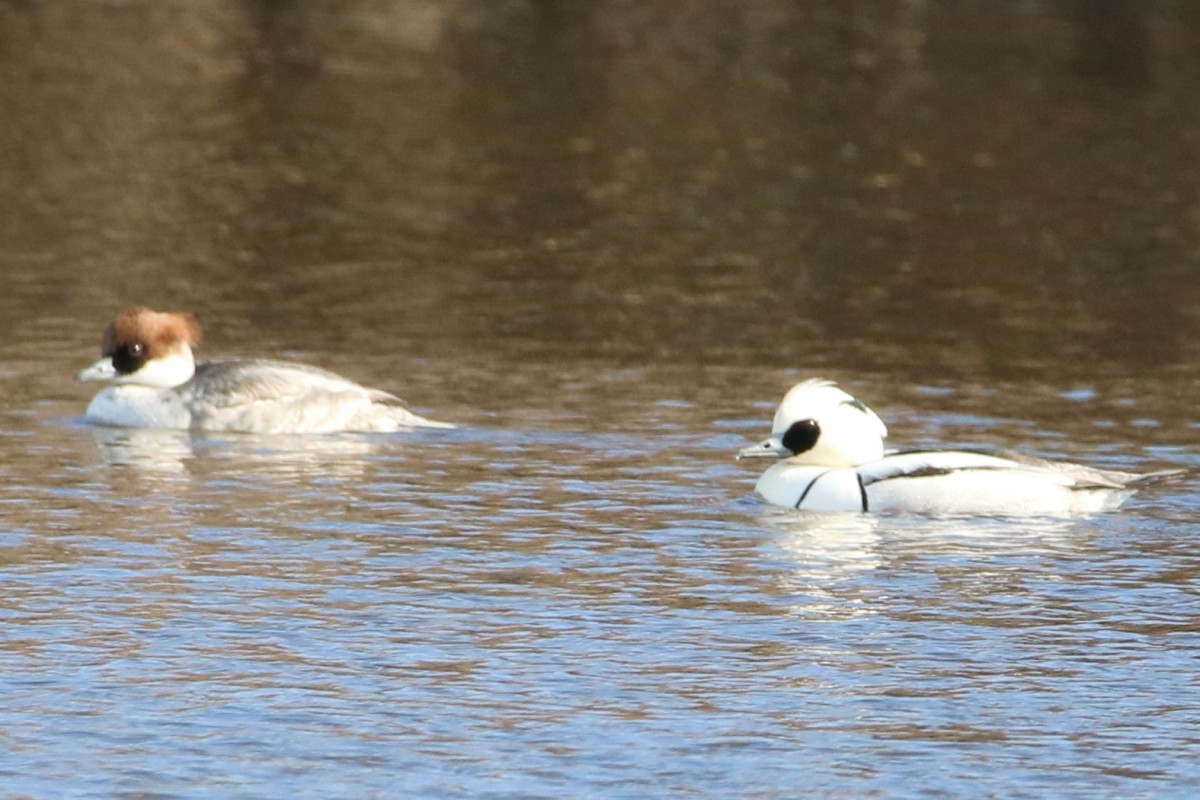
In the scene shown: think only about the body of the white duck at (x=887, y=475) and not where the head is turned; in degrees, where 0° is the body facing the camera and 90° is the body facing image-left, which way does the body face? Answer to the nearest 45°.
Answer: approximately 90°

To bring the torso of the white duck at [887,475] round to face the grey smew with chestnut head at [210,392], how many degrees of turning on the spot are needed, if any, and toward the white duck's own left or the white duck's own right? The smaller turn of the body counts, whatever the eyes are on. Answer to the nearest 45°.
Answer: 0° — it already faces it

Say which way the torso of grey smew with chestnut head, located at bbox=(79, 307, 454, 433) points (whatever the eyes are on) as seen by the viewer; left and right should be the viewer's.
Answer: facing to the left of the viewer

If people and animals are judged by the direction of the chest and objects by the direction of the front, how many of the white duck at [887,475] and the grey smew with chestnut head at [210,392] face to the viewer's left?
2

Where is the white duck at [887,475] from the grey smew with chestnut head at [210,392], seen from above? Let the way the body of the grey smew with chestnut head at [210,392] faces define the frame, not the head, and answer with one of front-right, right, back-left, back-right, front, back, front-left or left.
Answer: back-left
